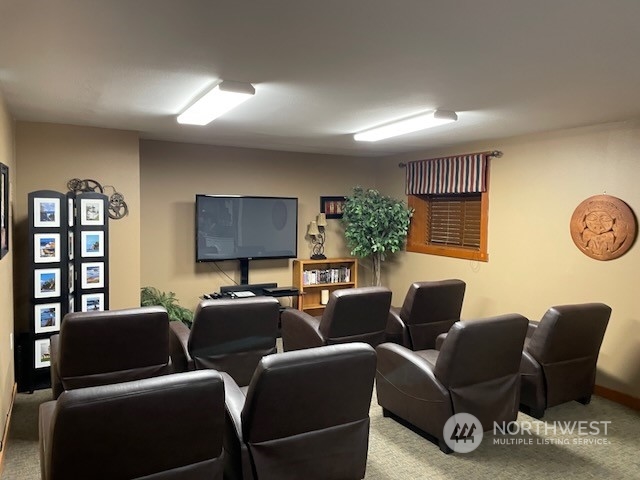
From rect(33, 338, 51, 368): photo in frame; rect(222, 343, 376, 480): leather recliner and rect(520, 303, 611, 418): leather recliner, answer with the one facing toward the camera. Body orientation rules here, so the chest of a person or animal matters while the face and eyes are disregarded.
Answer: the photo in frame

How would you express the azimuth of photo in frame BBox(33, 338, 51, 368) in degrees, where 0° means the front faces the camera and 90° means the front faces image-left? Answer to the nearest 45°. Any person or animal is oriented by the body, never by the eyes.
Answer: approximately 0°

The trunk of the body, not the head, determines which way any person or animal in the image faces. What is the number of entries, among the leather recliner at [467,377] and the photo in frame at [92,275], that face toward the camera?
1

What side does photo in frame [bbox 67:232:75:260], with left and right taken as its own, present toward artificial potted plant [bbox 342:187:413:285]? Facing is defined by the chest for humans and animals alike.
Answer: front

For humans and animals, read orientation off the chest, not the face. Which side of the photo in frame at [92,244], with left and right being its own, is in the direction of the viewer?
front

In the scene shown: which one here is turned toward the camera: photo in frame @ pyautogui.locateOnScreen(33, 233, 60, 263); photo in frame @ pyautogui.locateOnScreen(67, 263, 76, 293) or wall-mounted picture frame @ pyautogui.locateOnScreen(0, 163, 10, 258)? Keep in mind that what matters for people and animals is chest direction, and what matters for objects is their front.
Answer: photo in frame @ pyautogui.locateOnScreen(33, 233, 60, 263)

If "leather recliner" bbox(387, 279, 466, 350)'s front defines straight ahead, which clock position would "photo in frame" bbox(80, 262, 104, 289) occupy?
The photo in frame is roughly at 10 o'clock from the leather recliner.

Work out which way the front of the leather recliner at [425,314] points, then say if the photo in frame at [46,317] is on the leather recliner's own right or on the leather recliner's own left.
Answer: on the leather recliner's own left

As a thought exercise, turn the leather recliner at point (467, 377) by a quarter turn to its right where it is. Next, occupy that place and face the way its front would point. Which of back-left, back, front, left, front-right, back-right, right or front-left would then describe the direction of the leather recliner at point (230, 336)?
back-left

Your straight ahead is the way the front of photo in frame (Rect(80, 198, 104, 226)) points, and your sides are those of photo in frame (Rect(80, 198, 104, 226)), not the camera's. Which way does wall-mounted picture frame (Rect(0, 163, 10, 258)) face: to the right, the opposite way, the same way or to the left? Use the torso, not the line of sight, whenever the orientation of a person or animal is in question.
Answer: to the left

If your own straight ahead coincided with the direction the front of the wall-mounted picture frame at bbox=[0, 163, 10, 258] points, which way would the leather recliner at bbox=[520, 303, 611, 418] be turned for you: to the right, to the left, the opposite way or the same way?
to the left

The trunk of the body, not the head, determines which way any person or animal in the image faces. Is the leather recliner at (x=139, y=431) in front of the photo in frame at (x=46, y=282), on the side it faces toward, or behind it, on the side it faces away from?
in front

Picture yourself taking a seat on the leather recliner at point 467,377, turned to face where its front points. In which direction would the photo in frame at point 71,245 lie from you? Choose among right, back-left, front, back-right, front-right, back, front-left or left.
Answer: front-left

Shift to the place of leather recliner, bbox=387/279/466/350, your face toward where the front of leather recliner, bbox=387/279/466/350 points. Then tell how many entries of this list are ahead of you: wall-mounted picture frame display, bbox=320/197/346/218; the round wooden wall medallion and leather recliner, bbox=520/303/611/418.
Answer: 1

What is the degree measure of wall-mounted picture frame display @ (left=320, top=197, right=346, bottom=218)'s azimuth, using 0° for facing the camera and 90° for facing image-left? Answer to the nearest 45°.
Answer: approximately 0°

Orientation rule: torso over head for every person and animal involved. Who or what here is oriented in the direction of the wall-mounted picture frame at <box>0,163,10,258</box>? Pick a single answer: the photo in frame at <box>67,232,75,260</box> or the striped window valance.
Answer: the striped window valance

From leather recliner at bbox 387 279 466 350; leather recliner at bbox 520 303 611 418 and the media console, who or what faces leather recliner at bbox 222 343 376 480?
the media console

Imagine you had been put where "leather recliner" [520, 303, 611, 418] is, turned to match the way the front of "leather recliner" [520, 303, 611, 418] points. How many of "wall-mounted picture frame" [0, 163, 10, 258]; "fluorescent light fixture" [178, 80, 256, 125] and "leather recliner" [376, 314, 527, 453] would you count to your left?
3

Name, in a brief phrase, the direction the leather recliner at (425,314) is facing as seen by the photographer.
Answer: facing away from the viewer and to the left of the viewer
